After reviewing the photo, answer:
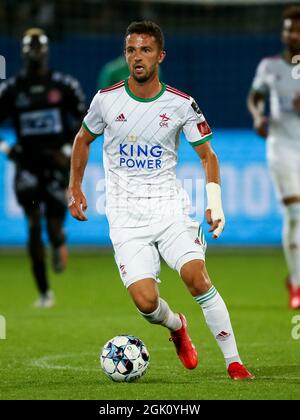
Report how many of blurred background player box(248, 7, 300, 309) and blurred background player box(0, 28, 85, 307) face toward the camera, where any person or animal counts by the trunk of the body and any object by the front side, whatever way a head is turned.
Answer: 2

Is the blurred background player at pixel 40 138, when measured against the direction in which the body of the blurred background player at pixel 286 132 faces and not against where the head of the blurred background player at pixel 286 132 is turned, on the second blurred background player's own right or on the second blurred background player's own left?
on the second blurred background player's own right

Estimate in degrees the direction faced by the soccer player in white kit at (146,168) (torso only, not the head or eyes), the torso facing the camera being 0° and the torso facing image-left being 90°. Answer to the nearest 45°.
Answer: approximately 0°

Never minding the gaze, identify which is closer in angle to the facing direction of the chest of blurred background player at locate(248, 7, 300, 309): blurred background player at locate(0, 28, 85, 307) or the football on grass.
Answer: the football on grass

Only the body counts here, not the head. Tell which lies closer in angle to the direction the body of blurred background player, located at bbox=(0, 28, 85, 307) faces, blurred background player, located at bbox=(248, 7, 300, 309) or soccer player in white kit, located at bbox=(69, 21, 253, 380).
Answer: the soccer player in white kit

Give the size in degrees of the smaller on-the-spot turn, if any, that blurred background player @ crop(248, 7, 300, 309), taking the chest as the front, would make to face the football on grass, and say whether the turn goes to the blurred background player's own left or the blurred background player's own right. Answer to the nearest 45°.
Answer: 0° — they already face it

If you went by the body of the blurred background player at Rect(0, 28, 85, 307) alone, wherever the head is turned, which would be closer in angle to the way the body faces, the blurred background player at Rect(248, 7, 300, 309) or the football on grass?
the football on grass
